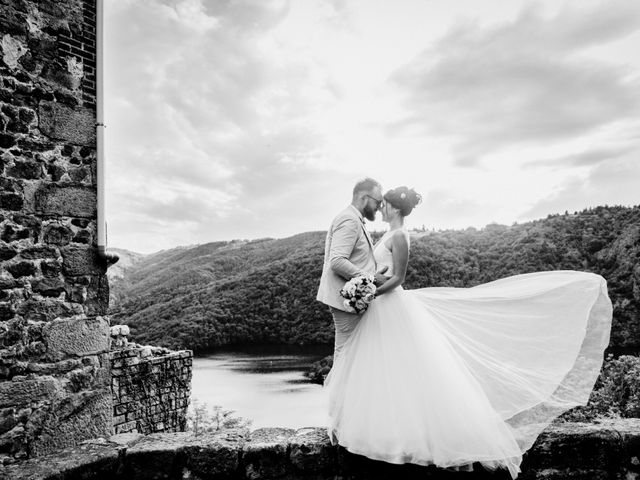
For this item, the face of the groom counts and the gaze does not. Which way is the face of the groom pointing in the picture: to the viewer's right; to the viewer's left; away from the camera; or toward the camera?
to the viewer's right

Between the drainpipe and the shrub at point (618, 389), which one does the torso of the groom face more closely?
the shrub

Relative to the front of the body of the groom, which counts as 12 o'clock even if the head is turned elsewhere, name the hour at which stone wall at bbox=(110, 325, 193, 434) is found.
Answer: The stone wall is roughly at 8 o'clock from the groom.

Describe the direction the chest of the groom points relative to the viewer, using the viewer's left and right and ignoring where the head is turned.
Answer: facing to the right of the viewer

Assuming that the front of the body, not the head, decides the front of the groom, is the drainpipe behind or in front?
behind

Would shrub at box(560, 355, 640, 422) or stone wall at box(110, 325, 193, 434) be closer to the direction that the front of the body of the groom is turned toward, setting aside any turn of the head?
the shrub
